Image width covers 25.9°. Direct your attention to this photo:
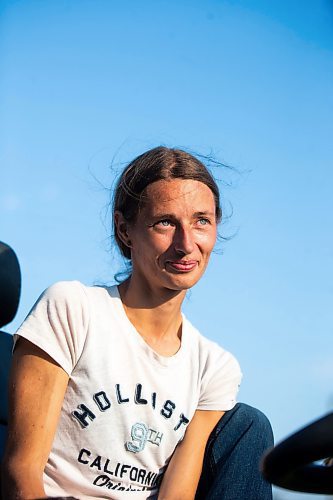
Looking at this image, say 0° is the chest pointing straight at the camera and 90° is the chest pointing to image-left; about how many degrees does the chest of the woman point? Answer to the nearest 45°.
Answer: approximately 315°

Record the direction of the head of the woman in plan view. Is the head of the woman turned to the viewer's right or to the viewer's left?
to the viewer's right
